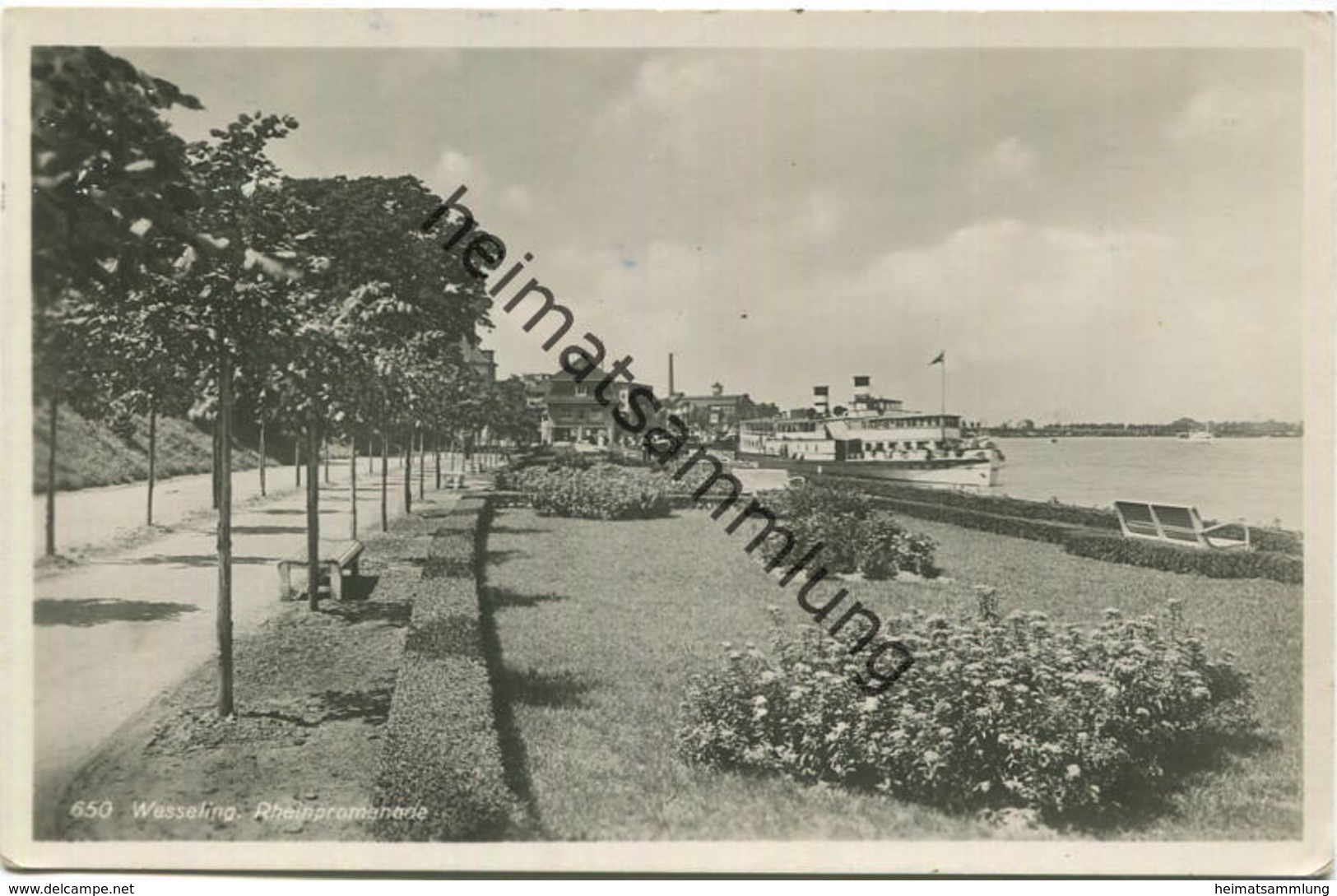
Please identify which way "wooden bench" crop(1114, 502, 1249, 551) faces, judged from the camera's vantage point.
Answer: facing away from the viewer and to the right of the viewer

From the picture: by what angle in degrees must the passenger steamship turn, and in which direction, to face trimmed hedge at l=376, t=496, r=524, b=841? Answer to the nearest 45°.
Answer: approximately 90° to its right

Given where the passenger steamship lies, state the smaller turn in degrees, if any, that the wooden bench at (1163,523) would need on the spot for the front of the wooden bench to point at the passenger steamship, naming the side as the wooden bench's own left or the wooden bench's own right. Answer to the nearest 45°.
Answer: approximately 135° to the wooden bench's own left

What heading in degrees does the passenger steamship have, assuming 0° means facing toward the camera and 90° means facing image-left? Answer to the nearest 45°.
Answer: approximately 315°

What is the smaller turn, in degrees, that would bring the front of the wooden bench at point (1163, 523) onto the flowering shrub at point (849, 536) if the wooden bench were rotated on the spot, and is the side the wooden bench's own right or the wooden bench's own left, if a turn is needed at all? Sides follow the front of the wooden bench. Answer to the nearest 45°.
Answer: approximately 135° to the wooden bench's own left

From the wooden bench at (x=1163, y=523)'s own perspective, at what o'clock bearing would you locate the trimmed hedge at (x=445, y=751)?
The trimmed hedge is roughly at 6 o'clock from the wooden bench.

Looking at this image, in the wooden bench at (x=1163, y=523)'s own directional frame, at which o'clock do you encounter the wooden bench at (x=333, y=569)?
the wooden bench at (x=333, y=569) is roughly at 7 o'clock from the wooden bench at (x=1163, y=523).

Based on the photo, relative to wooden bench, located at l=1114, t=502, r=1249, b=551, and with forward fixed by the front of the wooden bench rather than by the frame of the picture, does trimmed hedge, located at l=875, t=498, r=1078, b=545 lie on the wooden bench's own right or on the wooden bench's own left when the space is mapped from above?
on the wooden bench's own left
